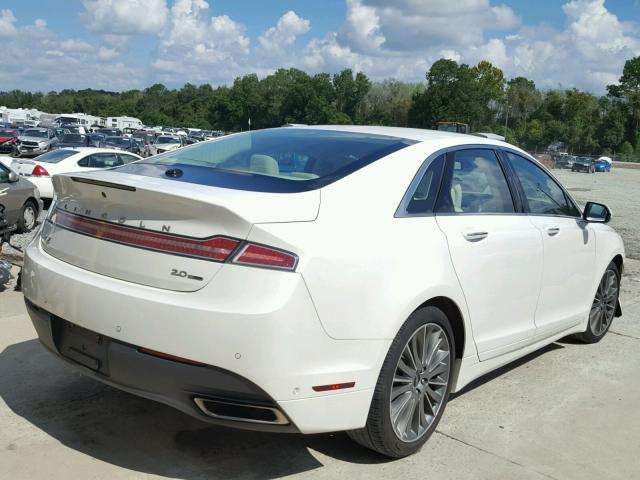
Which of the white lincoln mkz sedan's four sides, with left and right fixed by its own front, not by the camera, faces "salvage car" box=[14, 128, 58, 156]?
left

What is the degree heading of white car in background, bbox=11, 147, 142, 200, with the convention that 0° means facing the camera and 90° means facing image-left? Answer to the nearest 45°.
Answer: approximately 225°

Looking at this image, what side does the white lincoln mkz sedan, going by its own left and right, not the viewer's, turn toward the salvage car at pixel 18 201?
left

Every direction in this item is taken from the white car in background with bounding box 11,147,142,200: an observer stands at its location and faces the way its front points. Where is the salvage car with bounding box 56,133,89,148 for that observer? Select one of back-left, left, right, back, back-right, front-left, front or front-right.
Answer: front-left

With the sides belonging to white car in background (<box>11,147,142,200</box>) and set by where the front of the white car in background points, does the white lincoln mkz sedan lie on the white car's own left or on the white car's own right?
on the white car's own right

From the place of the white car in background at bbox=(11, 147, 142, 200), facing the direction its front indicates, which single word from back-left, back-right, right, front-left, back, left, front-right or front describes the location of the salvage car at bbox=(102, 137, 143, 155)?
front-left

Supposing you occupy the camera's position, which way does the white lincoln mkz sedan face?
facing away from the viewer and to the right of the viewer

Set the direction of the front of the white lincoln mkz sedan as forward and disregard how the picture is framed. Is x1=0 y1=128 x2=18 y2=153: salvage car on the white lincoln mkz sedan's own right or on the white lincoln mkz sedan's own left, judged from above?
on the white lincoln mkz sedan's own left
